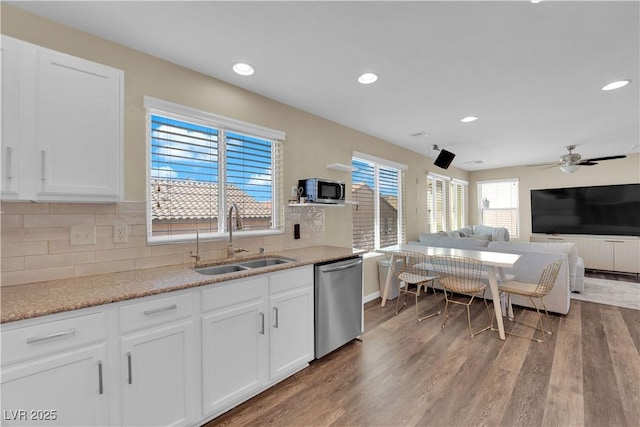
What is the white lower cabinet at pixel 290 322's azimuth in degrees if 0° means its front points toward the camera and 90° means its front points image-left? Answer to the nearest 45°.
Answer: approximately 315°

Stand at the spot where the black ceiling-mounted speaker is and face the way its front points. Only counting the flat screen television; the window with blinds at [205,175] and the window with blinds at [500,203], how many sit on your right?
1

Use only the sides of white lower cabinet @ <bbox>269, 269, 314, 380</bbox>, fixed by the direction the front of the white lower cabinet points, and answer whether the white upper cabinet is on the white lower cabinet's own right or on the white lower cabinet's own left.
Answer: on the white lower cabinet's own right

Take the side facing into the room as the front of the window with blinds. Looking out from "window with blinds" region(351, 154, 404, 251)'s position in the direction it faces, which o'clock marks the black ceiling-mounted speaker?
The black ceiling-mounted speaker is roughly at 10 o'clock from the window with blinds.

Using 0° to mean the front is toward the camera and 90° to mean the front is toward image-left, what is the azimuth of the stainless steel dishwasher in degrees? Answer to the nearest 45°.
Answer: approximately 315°

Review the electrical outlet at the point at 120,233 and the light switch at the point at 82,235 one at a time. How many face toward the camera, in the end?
2

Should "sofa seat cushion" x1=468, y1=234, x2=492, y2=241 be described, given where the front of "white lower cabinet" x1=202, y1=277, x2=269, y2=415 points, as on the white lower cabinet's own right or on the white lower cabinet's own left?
on the white lower cabinet's own left
